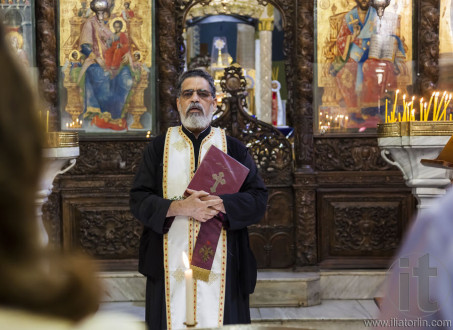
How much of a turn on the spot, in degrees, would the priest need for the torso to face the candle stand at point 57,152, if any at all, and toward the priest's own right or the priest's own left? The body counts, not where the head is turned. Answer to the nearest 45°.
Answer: approximately 135° to the priest's own right

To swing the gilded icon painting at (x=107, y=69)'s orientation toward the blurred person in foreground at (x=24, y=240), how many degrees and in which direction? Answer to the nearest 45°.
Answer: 0° — it already faces them

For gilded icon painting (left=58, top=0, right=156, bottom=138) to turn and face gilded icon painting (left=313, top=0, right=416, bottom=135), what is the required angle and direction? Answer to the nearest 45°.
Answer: approximately 90° to its left

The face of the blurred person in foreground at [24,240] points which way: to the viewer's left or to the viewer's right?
to the viewer's right

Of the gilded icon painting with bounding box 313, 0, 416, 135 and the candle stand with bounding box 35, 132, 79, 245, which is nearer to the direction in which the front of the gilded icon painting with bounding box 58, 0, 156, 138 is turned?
the candle stand

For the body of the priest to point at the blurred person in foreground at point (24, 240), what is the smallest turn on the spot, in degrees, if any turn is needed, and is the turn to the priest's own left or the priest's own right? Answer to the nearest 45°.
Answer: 0° — they already face them

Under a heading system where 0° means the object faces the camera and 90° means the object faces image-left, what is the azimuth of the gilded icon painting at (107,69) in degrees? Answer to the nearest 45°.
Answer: approximately 0°

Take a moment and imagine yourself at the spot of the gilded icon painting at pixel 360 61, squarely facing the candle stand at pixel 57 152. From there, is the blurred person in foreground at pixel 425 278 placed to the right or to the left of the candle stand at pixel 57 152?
left

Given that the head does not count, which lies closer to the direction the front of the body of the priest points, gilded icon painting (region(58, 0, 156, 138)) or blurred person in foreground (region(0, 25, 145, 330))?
the blurred person in foreground

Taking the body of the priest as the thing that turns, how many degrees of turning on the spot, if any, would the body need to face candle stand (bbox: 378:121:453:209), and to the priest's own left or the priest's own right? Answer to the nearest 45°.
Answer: approximately 135° to the priest's own left

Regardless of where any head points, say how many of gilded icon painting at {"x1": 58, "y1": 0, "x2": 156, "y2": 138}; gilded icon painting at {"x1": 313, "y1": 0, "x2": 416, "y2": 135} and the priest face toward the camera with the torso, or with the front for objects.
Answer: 3

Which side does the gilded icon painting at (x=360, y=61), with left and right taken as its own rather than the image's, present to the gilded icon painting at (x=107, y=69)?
right

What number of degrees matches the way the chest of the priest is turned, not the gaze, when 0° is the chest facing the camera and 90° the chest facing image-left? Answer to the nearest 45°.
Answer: approximately 0°
